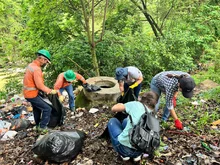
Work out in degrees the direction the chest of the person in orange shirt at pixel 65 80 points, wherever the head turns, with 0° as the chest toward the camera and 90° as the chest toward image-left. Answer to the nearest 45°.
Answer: approximately 0°

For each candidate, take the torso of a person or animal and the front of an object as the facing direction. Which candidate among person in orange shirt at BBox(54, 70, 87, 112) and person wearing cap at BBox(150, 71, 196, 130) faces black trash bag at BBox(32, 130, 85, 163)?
the person in orange shirt

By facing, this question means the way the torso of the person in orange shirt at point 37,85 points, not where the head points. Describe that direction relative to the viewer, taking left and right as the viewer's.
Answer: facing to the right of the viewer

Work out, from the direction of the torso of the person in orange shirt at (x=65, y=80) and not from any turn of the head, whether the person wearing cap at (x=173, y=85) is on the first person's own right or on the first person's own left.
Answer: on the first person's own left

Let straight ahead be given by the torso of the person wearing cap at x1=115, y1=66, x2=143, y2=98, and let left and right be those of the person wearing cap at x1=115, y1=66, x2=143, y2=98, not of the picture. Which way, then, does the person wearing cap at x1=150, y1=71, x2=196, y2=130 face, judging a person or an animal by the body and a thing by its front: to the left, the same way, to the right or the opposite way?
to the left

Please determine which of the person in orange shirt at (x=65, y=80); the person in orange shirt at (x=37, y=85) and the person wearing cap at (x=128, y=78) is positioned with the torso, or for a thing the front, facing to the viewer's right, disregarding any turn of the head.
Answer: the person in orange shirt at (x=37, y=85)
